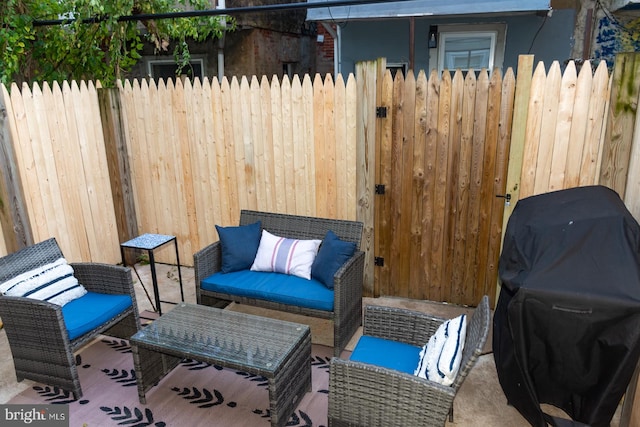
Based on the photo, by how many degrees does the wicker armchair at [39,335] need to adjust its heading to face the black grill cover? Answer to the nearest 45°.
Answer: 0° — it already faces it

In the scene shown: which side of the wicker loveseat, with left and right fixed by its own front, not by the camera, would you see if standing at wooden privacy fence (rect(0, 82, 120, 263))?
right

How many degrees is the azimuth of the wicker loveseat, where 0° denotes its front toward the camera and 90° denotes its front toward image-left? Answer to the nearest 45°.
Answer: approximately 45°

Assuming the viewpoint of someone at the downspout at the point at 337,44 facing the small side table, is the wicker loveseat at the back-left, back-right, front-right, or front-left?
front-left

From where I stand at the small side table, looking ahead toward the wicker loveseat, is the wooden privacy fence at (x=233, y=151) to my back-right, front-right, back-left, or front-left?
front-left

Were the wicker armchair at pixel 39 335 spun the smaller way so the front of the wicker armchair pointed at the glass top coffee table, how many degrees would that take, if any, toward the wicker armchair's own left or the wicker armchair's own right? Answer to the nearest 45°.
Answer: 0° — it already faces it

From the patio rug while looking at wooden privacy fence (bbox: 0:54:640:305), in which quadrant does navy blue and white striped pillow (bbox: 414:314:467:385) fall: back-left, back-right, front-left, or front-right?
front-right

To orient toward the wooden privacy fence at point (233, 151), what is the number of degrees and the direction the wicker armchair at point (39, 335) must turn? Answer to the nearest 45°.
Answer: approximately 90° to its left

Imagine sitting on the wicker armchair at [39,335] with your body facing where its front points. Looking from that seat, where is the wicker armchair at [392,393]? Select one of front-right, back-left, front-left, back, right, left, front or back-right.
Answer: front

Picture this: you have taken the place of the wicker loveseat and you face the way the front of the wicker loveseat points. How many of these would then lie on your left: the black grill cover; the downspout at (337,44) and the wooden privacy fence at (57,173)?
1

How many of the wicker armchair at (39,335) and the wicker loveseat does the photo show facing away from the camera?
0

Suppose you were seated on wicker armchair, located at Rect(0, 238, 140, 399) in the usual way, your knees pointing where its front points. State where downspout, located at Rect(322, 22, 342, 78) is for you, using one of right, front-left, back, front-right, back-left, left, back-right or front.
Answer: left

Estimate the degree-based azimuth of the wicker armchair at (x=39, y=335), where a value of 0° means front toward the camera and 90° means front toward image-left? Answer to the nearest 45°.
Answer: approximately 315°

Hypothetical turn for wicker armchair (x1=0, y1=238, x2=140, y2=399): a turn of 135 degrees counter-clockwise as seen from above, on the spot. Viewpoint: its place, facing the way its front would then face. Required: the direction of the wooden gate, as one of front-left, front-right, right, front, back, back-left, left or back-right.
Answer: right

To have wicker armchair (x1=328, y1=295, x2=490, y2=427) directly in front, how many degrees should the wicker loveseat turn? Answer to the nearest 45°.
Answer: approximately 45° to its left

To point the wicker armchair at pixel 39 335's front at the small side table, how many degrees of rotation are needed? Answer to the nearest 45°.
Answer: approximately 90° to its left
